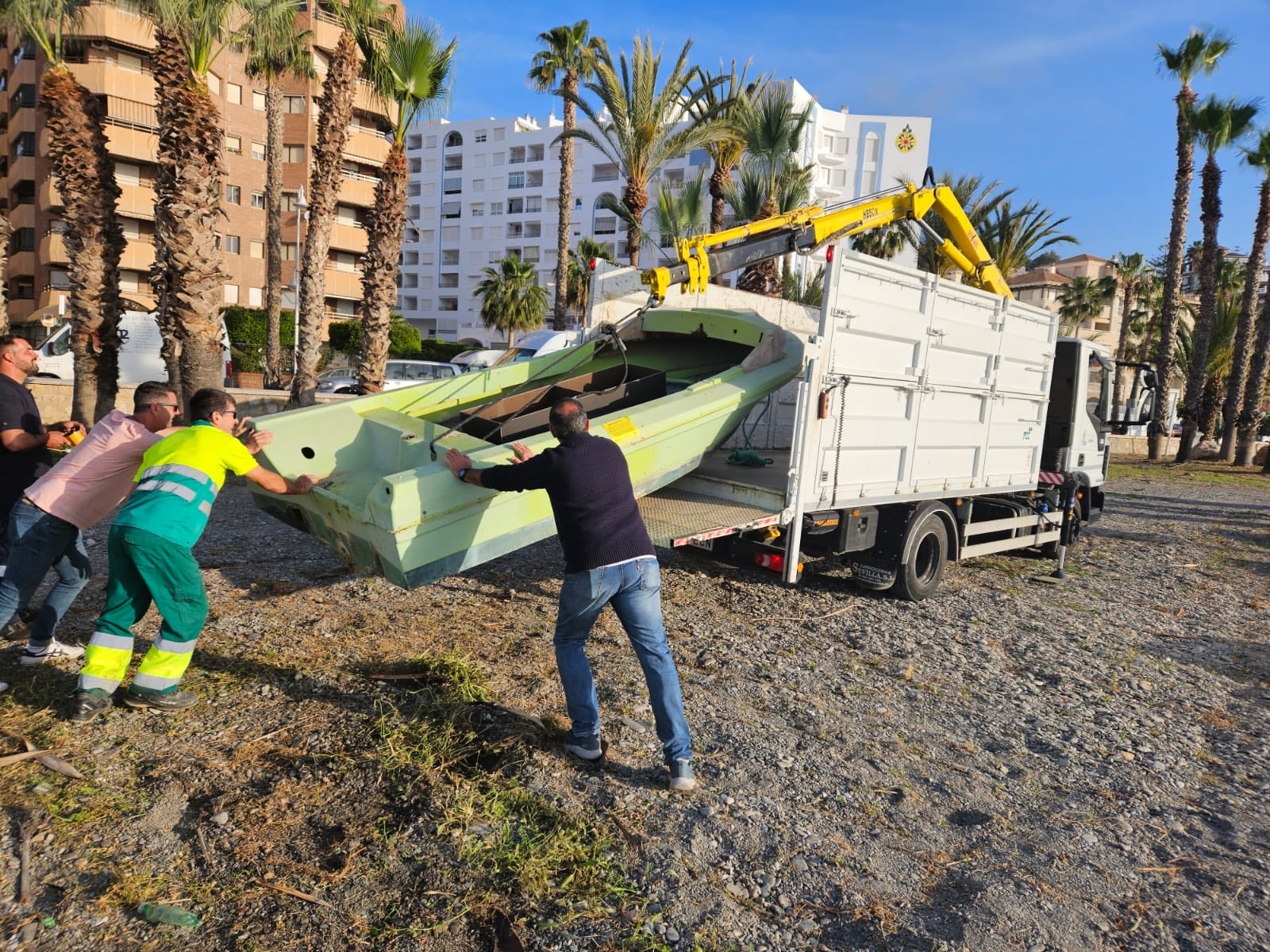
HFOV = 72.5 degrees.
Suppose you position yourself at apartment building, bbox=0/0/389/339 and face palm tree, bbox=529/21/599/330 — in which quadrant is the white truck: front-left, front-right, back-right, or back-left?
front-right

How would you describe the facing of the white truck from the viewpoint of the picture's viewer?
facing away from the viewer and to the right of the viewer

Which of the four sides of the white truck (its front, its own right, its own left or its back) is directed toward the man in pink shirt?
back

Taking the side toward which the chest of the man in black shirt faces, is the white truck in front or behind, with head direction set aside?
in front

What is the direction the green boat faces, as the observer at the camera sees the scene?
facing away from the viewer and to the right of the viewer

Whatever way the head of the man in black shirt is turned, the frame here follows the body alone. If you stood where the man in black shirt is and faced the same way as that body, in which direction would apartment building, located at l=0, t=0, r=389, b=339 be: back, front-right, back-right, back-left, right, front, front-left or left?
left

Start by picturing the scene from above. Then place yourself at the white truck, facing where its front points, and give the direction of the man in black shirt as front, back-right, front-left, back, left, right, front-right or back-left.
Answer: back

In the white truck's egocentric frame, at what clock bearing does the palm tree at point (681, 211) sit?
The palm tree is roughly at 10 o'clock from the white truck.

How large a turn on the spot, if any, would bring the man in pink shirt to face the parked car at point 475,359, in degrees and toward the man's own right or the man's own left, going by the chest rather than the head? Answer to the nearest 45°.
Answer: approximately 45° to the man's own left

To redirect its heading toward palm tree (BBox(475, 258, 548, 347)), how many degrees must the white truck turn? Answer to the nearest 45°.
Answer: approximately 90° to its left

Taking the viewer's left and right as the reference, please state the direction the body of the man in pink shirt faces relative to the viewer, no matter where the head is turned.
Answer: facing to the right of the viewer

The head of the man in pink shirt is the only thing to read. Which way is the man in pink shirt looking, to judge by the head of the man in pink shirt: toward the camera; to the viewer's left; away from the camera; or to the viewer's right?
to the viewer's right

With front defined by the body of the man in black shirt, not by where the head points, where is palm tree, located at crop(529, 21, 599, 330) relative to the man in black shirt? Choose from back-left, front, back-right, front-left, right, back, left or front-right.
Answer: front-left
